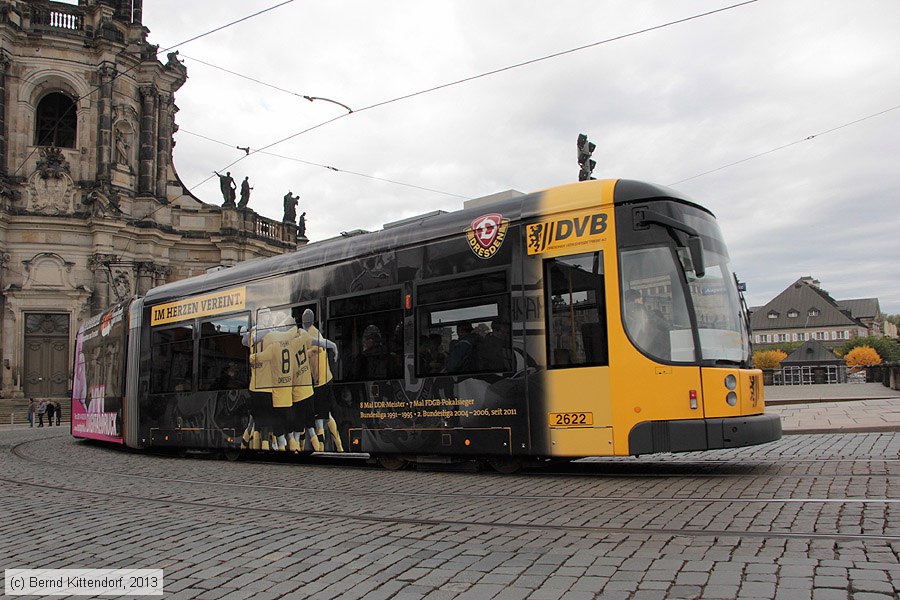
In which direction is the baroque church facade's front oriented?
toward the camera

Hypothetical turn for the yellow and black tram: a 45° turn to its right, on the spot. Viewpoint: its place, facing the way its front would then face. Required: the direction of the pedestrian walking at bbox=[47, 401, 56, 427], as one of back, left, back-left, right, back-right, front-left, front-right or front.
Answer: back-right

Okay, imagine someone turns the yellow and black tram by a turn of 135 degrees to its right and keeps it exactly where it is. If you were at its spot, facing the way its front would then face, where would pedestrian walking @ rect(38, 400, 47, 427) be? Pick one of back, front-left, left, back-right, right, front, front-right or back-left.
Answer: front-right

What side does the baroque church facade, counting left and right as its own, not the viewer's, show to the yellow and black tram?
front

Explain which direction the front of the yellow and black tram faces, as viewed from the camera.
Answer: facing the viewer and to the right of the viewer

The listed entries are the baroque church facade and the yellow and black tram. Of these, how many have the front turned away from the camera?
0

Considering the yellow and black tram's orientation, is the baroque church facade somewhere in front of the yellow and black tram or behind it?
behind

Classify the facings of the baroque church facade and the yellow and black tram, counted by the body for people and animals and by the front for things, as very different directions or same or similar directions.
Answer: same or similar directions
